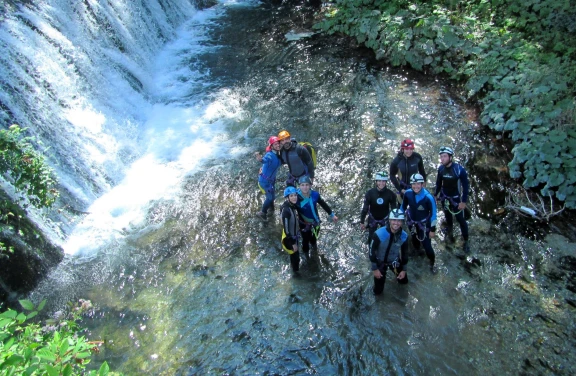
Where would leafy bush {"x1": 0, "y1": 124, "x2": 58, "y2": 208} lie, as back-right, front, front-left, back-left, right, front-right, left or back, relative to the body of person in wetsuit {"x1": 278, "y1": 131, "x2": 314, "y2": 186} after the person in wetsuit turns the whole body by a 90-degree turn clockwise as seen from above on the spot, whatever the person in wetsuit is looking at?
front-left

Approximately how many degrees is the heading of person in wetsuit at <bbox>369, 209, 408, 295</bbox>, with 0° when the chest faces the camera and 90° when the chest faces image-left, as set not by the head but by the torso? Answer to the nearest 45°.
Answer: approximately 0°

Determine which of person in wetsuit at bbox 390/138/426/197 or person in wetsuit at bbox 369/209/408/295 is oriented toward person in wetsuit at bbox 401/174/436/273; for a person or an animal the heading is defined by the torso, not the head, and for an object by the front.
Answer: person in wetsuit at bbox 390/138/426/197

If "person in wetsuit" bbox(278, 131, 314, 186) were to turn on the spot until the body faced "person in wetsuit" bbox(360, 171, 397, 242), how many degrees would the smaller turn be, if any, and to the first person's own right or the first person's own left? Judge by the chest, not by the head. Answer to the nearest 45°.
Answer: approximately 90° to the first person's own left

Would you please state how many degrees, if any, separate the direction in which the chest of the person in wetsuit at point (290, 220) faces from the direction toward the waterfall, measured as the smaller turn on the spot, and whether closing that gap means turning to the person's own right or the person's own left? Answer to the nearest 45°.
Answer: approximately 180°

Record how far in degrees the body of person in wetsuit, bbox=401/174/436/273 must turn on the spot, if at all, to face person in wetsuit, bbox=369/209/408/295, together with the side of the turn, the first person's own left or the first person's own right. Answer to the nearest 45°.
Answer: approximately 45° to the first person's own right

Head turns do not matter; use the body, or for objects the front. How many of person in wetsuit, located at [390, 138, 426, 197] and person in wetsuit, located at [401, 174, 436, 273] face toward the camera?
2

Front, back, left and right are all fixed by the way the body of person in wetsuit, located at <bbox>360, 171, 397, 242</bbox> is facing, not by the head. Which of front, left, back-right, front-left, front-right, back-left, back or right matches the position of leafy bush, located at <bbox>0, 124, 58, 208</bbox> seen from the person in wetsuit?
right

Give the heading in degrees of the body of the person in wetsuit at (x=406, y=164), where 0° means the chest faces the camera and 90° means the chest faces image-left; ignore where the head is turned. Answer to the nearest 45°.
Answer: approximately 0°

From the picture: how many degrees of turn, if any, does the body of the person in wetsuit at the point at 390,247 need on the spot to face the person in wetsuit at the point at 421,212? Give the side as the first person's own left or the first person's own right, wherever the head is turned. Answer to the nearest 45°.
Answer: approximately 135° to the first person's own left
